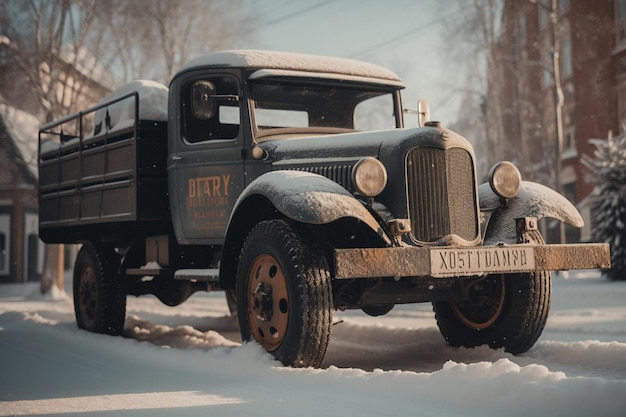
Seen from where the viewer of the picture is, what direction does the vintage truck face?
facing the viewer and to the right of the viewer

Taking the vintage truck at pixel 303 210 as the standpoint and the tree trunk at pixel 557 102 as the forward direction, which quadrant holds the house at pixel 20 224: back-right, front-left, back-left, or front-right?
front-left

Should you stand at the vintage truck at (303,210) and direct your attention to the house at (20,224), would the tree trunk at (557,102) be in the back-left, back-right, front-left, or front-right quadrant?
front-right

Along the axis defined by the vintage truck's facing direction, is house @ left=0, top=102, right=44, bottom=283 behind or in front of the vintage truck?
behind

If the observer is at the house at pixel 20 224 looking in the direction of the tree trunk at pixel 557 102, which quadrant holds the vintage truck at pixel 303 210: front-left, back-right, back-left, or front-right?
front-right

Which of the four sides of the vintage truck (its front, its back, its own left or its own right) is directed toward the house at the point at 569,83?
left

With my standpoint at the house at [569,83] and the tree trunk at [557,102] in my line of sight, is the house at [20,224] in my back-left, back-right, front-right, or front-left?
front-right
